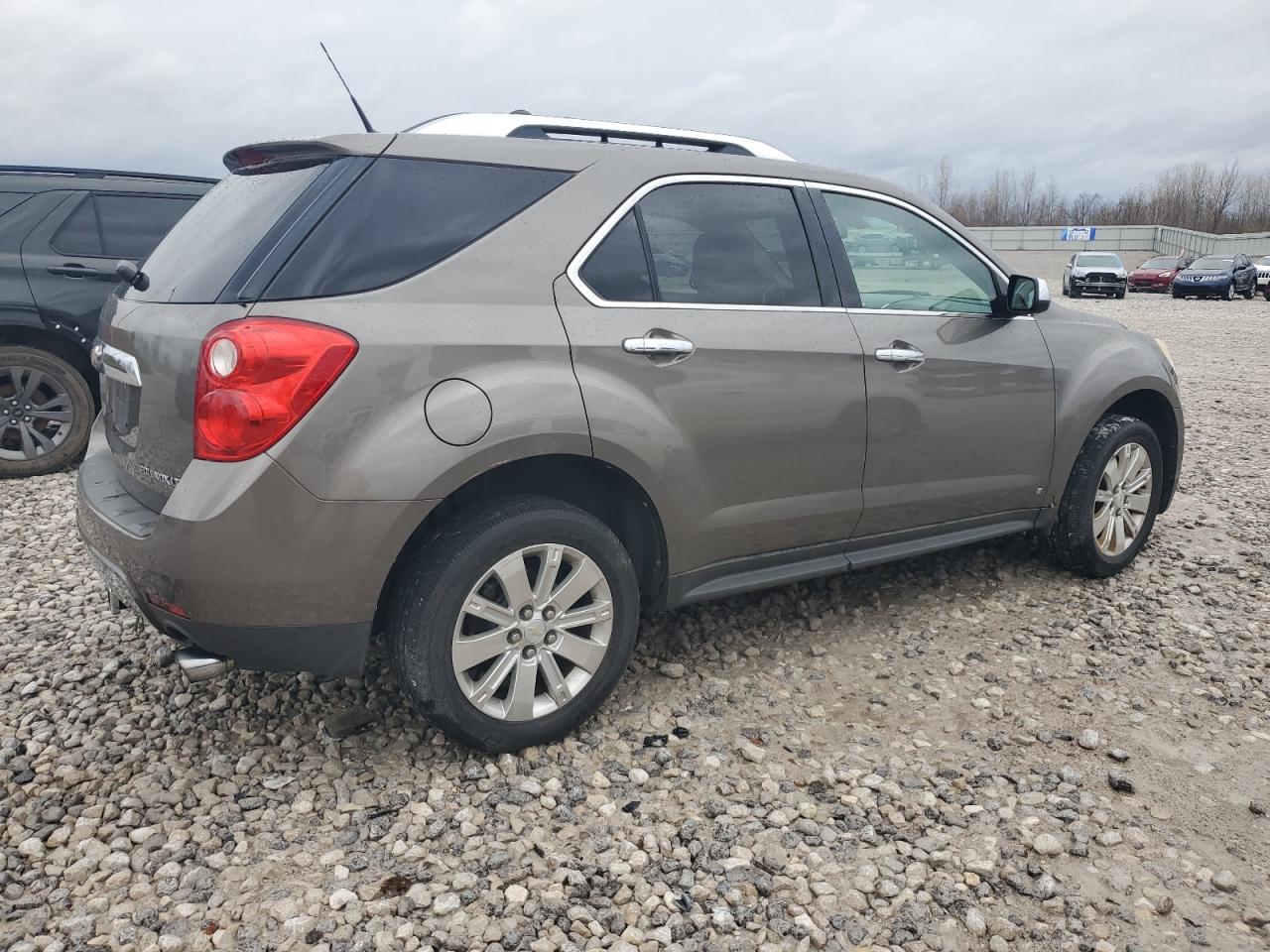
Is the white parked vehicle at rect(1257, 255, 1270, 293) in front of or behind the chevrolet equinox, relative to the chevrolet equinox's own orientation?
in front

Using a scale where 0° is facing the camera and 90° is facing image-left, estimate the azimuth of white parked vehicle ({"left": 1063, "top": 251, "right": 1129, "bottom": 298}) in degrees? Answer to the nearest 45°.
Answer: approximately 0°

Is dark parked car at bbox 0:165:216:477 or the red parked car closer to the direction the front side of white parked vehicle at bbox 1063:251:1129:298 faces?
the dark parked car

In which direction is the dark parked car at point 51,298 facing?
to the viewer's right

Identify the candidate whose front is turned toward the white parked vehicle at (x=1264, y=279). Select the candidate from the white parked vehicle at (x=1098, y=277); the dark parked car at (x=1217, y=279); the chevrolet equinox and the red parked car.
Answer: the chevrolet equinox

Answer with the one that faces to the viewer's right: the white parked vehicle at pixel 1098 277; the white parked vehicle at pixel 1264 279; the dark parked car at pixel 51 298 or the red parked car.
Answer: the dark parked car at pixel 51 298

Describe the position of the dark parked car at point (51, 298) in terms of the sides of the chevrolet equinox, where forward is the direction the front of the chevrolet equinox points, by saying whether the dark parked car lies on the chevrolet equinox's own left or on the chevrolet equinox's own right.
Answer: on the chevrolet equinox's own left

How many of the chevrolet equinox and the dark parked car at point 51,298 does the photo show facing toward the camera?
0

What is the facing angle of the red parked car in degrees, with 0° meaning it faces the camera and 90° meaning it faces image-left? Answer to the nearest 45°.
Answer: approximately 45°

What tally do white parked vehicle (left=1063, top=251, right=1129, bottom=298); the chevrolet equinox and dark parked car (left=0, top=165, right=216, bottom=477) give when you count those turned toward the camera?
1
